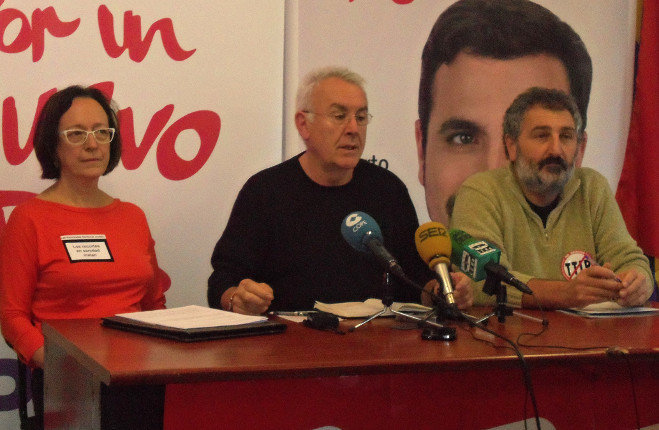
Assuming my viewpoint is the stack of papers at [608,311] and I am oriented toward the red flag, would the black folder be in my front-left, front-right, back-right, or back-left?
back-left

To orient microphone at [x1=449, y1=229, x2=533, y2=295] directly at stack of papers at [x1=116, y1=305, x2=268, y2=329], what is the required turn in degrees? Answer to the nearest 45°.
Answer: approximately 90° to its left

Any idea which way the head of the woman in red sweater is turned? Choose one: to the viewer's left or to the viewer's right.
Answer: to the viewer's right

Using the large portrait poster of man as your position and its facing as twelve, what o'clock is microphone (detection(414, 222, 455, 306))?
The microphone is roughly at 12 o'clock from the large portrait poster of man.

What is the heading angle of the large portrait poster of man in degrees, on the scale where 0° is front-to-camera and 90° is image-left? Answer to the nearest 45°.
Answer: approximately 0°

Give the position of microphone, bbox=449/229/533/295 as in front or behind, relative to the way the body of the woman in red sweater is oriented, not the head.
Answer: in front

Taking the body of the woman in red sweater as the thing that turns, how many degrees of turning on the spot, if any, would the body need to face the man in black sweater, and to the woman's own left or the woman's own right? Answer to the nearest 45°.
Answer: approximately 45° to the woman's own left

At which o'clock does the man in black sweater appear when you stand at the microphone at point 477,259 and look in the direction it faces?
The man in black sweater is roughly at 12 o'clock from the microphone.

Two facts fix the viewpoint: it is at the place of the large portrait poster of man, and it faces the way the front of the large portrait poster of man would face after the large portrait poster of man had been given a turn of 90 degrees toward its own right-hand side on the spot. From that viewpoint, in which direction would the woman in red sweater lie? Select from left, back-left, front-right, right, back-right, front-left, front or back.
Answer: front-left

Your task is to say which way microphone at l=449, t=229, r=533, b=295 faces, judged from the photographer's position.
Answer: facing away from the viewer and to the left of the viewer

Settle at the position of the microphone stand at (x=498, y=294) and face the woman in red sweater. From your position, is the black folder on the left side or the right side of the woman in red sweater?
left

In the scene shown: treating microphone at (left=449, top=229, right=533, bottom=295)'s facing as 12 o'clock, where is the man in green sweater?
The man in green sweater is roughly at 2 o'clock from the microphone.

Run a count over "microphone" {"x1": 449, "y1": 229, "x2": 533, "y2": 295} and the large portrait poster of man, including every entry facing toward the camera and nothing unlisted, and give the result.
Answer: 1

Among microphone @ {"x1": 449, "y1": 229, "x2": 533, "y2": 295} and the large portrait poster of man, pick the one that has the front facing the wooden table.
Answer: the large portrait poster of man

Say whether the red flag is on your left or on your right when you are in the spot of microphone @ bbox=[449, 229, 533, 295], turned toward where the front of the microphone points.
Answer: on your right
